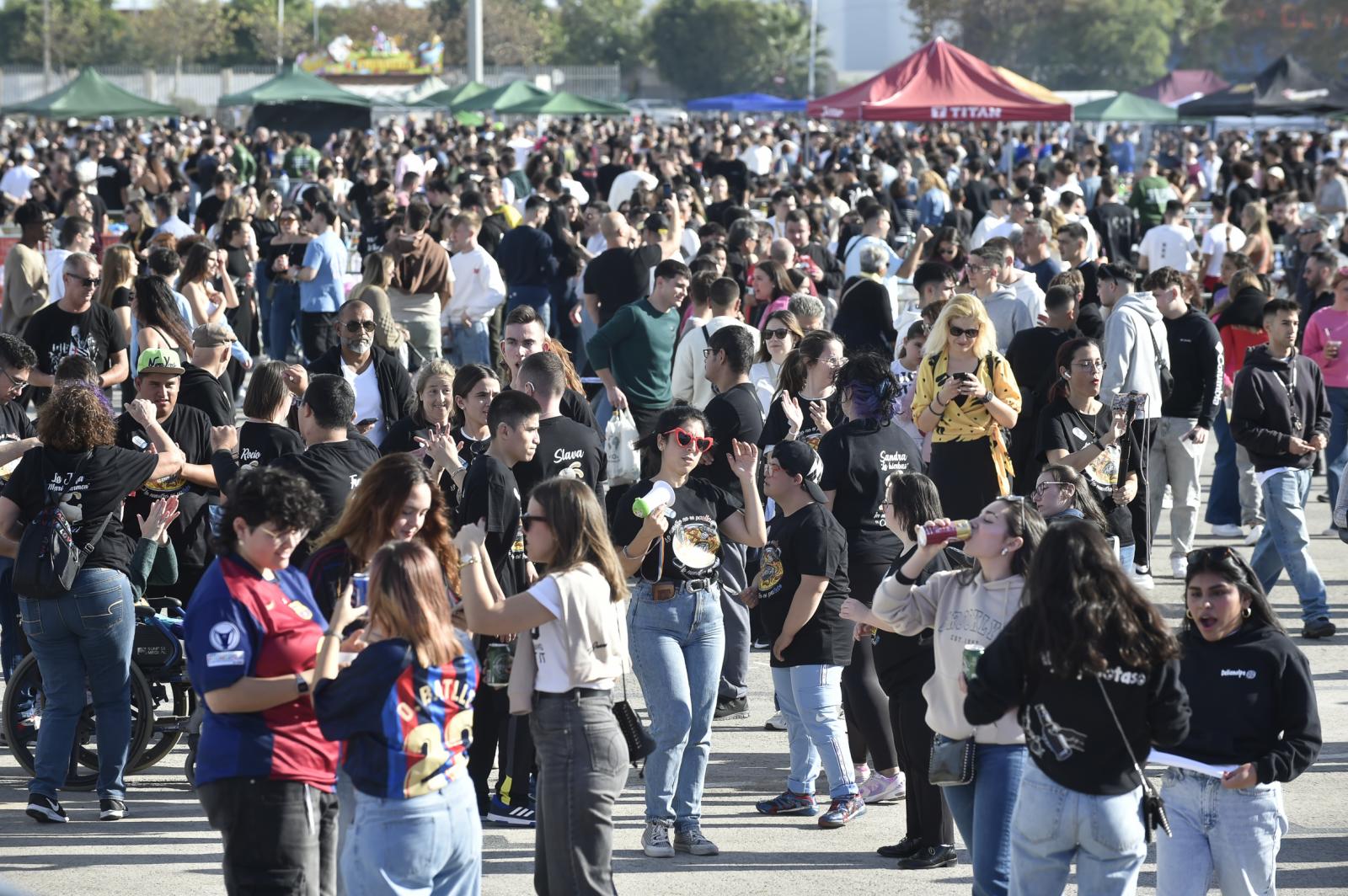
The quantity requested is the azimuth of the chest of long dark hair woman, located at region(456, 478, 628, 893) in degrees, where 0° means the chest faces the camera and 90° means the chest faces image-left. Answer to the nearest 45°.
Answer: approximately 90°

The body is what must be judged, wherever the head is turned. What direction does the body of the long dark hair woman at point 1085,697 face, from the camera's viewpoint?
away from the camera

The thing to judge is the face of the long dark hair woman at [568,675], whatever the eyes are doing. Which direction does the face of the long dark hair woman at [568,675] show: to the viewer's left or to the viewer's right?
to the viewer's left

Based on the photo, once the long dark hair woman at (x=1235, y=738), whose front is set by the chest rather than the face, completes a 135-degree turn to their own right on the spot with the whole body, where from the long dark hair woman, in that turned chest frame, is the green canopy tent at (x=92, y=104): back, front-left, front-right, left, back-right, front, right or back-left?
front-left

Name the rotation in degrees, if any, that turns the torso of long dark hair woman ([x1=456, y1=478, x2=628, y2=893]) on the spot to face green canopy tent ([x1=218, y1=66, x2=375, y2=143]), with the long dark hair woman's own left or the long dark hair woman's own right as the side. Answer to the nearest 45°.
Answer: approximately 90° to the long dark hair woman's own right

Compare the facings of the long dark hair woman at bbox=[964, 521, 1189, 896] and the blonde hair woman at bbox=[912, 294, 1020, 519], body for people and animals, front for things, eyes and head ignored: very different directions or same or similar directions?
very different directions

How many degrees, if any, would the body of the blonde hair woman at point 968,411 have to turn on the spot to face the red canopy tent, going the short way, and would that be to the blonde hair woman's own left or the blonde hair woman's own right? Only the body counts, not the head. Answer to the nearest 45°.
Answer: approximately 180°

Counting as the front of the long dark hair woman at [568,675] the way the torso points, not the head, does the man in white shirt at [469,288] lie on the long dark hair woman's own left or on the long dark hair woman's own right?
on the long dark hair woman's own right

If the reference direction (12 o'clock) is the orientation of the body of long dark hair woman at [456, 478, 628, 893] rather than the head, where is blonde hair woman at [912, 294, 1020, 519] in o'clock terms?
The blonde hair woman is roughly at 4 o'clock from the long dark hair woman.

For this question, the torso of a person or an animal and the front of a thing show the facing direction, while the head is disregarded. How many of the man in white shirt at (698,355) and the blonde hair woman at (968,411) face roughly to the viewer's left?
0

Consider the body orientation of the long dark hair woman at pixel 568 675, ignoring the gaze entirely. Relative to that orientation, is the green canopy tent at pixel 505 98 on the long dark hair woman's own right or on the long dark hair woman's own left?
on the long dark hair woman's own right

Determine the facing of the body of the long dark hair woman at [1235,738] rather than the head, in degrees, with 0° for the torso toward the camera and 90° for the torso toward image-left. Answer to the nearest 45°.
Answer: approximately 45°

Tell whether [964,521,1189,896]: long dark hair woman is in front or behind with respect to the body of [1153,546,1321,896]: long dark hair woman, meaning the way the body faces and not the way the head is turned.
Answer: in front

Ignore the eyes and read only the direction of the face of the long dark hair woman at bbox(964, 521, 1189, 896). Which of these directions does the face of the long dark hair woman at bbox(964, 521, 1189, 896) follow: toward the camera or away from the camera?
away from the camera
